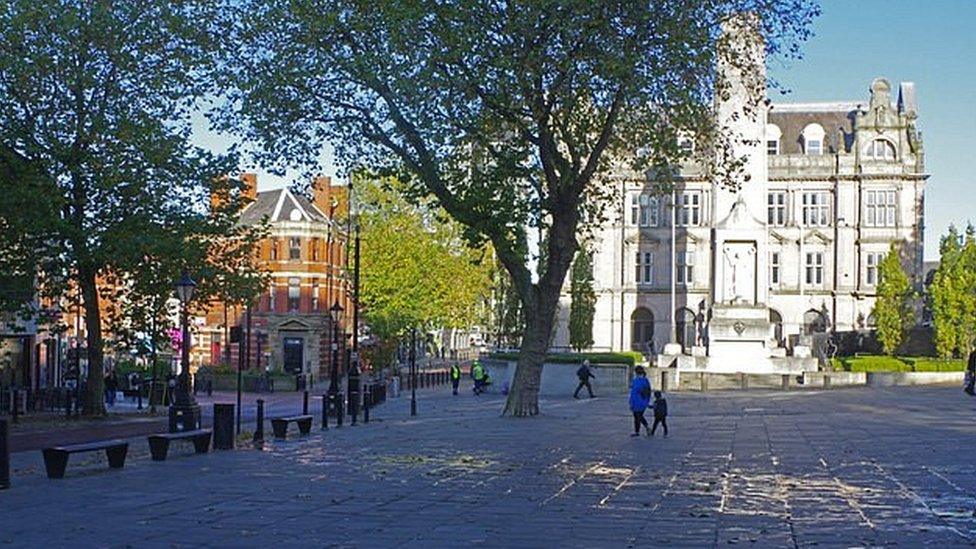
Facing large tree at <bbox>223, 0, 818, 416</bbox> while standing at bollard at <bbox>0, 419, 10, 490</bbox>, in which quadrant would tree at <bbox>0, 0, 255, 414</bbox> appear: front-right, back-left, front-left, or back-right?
front-left

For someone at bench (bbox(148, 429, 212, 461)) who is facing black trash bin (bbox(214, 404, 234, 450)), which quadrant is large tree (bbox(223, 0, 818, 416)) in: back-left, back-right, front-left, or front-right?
front-right

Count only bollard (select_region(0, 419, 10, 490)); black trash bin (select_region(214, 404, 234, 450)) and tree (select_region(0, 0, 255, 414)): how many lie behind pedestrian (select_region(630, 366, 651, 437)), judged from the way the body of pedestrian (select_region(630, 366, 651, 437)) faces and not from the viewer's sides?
0

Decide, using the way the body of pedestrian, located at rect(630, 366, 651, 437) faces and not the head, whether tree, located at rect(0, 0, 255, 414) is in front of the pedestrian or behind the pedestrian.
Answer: in front

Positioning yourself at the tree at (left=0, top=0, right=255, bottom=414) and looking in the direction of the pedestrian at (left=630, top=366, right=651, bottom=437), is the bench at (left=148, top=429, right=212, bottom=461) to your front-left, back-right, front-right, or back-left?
front-right

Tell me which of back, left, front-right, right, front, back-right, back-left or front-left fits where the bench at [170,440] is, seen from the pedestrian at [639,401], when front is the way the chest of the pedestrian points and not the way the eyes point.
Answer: front-left
